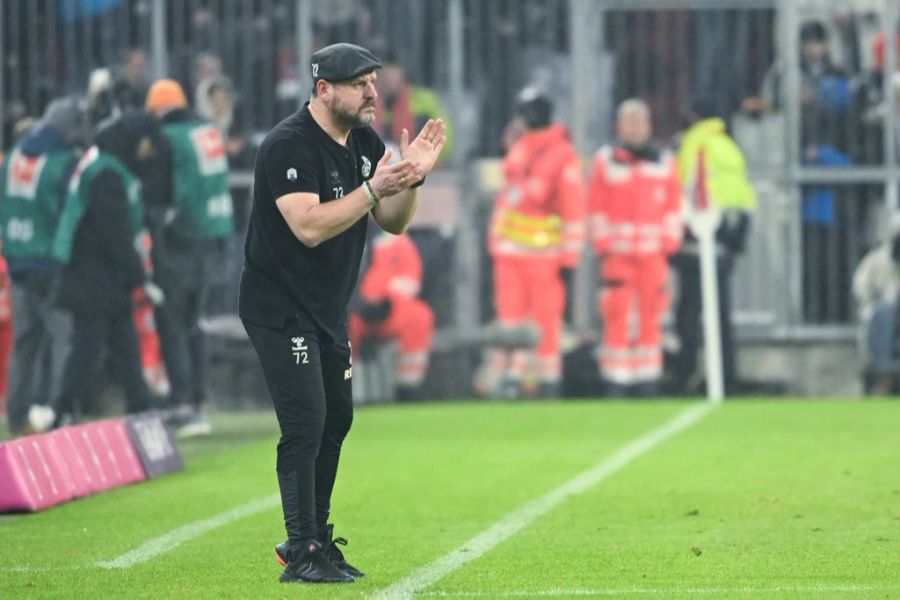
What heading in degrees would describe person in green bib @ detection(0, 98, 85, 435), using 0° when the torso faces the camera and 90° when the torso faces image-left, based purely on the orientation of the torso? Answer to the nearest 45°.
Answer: approximately 225°

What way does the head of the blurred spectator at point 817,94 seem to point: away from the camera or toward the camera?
toward the camera

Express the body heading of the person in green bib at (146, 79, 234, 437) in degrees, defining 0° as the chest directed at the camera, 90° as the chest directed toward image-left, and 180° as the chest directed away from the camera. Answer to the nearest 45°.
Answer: approximately 135°

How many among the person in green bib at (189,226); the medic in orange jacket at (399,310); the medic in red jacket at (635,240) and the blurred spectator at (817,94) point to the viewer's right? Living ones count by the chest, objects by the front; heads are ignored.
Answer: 0

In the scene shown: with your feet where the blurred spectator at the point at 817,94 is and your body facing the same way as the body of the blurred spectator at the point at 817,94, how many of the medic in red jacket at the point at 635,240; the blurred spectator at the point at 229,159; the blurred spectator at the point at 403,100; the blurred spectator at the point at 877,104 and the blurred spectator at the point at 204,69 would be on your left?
1

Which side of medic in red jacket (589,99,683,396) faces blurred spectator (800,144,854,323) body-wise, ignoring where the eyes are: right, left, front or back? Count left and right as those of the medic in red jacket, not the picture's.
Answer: back

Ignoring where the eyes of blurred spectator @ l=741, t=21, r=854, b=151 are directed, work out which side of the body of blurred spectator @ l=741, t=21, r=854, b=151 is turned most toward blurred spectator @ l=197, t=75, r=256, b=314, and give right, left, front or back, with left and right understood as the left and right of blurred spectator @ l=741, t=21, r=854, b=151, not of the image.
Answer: right

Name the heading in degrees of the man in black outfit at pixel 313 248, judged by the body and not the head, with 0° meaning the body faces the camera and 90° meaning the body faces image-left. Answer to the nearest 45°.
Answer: approximately 315°

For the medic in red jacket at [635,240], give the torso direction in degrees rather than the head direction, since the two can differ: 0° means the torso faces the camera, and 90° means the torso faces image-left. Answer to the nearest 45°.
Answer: approximately 0°

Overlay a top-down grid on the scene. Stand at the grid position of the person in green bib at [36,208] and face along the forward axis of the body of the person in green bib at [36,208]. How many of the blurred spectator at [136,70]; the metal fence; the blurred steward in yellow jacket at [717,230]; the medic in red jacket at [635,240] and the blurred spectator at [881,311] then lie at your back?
0

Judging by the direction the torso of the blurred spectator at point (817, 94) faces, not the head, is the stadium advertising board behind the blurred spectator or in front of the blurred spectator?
in front
